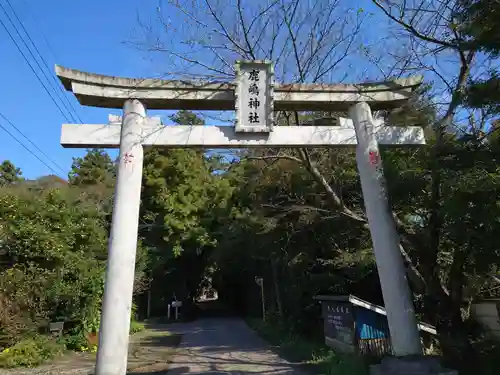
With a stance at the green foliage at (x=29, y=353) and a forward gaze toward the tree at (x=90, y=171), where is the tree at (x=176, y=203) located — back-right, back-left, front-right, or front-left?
front-right

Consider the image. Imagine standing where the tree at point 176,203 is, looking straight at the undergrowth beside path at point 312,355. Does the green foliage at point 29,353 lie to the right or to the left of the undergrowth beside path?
right

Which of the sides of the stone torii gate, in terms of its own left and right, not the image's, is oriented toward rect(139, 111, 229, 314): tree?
back

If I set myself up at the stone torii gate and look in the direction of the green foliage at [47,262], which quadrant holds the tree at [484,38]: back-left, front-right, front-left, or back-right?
back-right

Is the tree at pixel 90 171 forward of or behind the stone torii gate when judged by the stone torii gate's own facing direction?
behind

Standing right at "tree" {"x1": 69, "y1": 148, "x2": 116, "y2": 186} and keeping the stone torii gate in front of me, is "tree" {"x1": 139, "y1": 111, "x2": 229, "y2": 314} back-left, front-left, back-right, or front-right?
front-left

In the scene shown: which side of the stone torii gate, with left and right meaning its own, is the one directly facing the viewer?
front

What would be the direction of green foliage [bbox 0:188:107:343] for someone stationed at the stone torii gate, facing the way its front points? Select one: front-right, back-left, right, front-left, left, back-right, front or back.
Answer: back-right
